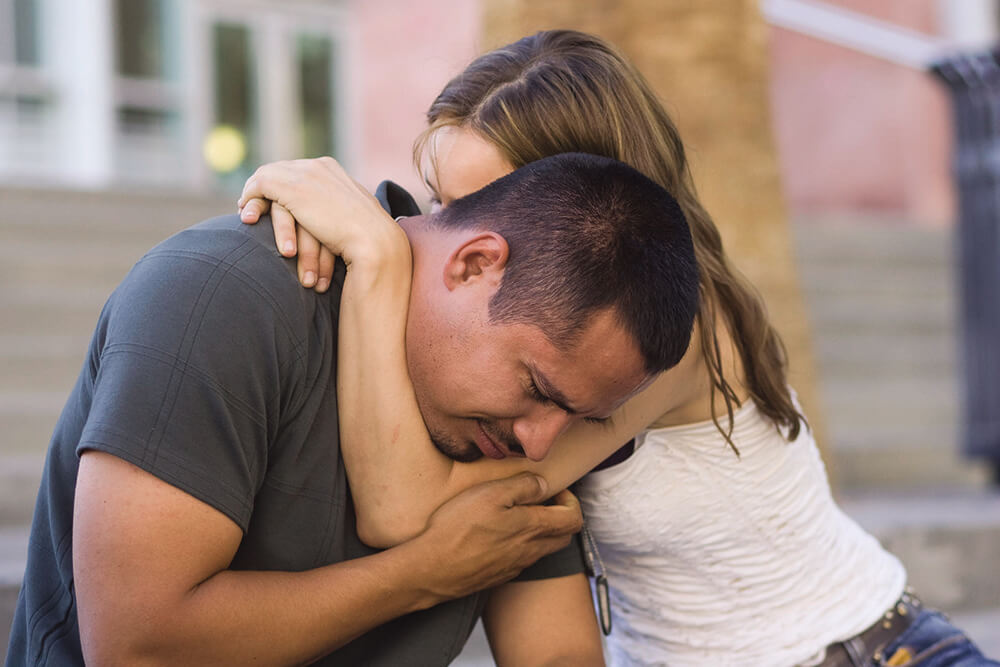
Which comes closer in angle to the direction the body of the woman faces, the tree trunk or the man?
the man

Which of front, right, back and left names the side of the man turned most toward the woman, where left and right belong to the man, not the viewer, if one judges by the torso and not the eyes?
front

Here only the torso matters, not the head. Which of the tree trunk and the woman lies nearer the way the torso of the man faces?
the woman

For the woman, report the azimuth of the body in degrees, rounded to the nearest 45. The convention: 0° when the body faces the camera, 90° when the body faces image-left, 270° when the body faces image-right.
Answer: approximately 90°

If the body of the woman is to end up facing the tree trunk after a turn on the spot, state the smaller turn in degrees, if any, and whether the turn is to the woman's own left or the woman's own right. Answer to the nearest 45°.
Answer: approximately 90° to the woman's own right

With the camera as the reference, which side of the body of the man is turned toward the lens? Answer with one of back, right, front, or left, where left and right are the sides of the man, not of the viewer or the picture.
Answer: right

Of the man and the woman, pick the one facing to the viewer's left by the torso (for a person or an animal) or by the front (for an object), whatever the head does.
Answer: the woman

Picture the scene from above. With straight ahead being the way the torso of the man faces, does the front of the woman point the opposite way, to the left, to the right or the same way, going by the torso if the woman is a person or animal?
the opposite way

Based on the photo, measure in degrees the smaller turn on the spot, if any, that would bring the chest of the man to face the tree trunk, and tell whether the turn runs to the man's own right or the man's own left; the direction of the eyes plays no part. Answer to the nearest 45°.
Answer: approximately 45° to the man's own left
